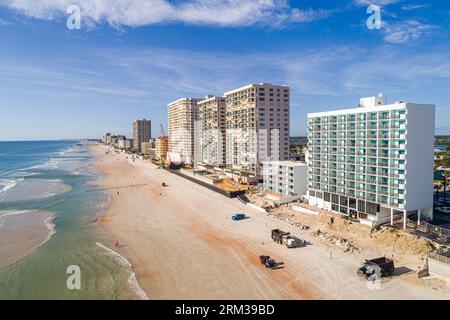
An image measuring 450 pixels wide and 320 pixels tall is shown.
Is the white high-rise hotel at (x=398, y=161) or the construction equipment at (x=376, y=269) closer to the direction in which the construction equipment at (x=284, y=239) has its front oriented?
the construction equipment

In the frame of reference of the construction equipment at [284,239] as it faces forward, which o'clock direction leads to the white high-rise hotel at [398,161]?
The white high-rise hotel is roughly at 10 o'clock from the construction equipment.

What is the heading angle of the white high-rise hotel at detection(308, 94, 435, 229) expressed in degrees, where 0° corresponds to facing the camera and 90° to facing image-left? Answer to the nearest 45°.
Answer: approximately 45°
